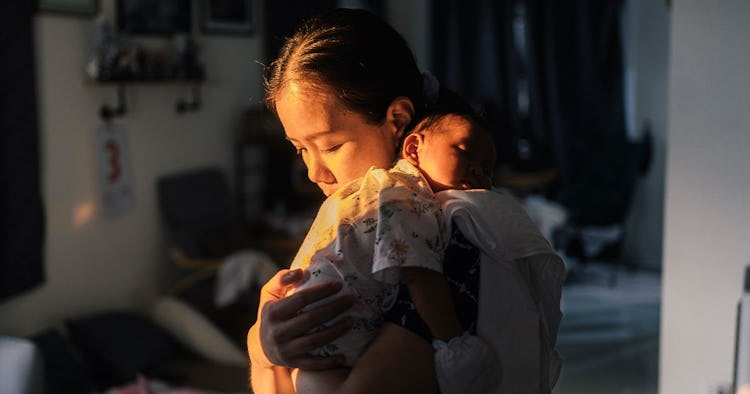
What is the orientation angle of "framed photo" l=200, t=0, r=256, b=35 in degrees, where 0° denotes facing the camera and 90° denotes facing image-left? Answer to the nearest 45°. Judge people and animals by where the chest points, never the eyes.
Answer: approximately 0°

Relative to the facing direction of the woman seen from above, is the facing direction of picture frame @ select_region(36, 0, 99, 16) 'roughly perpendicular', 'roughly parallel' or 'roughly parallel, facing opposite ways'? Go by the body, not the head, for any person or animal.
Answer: roughly perpendicular

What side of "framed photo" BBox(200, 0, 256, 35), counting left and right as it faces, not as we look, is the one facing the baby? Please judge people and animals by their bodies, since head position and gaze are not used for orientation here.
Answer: front

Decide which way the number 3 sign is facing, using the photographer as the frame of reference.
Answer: facing the viewer

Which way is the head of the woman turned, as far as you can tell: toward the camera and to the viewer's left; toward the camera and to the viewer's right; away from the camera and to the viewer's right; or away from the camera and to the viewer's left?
toward the camera and to the viewer's left

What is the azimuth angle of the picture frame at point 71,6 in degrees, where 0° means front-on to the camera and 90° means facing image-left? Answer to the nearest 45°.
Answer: approximately 315°

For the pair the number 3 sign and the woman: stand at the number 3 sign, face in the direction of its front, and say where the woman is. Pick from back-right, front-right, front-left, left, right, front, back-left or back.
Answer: front

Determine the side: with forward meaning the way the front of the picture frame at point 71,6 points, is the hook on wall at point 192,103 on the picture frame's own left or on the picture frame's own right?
on the picture frame's own left

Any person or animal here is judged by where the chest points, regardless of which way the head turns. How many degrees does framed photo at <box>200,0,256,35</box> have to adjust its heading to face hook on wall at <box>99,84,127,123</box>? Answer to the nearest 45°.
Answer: approximately 45° to its right

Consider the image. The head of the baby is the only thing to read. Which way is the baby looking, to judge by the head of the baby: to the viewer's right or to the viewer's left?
to the viewer's right

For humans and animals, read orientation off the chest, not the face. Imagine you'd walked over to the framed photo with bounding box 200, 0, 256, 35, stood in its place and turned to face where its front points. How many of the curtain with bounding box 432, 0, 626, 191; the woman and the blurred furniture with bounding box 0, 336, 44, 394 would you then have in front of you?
2
